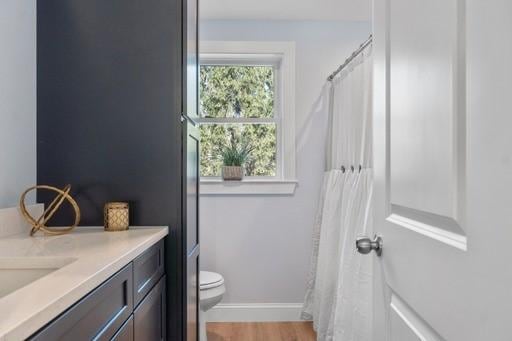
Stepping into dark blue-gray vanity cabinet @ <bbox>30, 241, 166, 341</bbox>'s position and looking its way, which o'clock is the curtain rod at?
The curtain rod is roughly at 11 o'clock from the dark blue-gray vanity cabinet.

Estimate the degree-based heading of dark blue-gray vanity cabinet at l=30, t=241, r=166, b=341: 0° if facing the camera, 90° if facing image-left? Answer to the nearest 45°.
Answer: approximately 270°

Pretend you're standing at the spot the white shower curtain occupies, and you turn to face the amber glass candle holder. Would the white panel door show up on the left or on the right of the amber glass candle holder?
left

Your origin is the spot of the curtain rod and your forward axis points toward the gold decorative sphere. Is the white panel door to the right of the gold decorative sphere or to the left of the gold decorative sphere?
left
